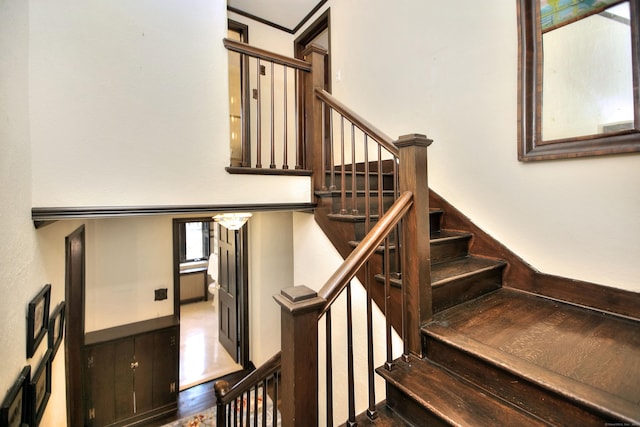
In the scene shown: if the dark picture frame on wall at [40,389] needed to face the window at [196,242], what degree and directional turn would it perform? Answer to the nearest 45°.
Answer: approximately 45° to its left

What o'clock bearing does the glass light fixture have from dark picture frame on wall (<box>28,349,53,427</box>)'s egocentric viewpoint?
The glass light fixture is roughly at 11 o'clock from the dark picture frame on wall.

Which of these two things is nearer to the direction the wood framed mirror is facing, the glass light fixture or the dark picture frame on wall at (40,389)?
the dark picture frame on wall

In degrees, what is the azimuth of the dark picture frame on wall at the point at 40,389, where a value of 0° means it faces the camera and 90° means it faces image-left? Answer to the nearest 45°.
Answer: approximately 270°

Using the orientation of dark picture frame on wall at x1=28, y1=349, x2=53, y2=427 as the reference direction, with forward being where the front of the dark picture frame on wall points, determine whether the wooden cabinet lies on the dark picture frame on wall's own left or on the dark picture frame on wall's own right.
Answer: on the dark picture frame on wall's own left

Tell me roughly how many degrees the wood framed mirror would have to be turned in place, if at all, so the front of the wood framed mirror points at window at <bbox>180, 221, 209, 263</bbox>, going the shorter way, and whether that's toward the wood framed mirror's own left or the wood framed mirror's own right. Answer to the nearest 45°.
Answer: approximately 45° to the wood framed mirror's own right

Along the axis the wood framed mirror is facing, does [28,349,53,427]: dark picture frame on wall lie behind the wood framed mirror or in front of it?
in front

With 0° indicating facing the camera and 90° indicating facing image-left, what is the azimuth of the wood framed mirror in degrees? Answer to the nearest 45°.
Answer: approximately 45°

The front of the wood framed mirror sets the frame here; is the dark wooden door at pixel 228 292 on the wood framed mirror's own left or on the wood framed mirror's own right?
on the wood framed mirror's own right
